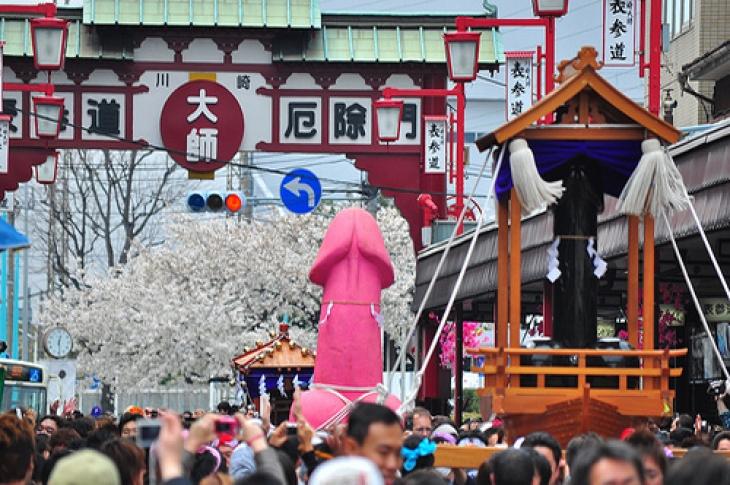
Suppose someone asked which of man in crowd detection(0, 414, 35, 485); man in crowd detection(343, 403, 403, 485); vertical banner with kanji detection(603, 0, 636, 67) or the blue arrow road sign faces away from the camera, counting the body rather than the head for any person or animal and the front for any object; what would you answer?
man in crowd detection(0, 414, 35, 485)

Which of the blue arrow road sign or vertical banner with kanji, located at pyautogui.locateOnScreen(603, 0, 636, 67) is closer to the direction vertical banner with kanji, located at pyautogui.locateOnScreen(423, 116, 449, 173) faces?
the vertical banner with kanji

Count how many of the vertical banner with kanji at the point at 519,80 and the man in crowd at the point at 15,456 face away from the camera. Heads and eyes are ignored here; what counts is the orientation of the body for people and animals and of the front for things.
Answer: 1

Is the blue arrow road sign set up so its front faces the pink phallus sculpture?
yes

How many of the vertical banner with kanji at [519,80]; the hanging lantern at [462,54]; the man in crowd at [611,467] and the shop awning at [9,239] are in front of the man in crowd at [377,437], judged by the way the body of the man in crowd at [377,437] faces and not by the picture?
1

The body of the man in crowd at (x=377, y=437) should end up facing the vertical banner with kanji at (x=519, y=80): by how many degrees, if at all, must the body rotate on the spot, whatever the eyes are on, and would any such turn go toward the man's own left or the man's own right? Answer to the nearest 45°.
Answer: approximately 135° to the man's own left

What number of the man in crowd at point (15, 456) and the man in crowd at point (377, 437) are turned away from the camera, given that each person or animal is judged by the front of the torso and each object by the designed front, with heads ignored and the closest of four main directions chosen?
1

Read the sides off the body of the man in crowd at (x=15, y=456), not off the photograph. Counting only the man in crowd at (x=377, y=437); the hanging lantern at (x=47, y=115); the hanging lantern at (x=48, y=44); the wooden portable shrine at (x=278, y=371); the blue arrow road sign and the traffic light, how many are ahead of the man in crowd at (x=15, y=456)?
5

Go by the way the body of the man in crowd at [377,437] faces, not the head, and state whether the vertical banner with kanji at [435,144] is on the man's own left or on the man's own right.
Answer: on the man's own left

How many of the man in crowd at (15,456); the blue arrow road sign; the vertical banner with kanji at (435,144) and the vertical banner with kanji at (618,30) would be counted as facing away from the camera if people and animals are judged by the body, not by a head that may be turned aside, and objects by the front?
1

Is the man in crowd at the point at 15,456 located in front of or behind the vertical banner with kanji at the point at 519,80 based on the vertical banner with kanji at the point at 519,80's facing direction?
in front

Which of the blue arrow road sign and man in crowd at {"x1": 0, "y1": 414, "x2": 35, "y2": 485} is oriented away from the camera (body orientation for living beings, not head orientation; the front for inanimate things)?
the man in crowd

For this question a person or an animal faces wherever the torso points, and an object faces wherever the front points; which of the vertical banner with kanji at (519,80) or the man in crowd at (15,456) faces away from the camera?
the man in crowd

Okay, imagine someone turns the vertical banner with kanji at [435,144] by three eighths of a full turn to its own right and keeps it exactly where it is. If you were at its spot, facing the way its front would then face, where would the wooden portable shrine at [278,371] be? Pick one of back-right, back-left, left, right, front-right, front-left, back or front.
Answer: left
